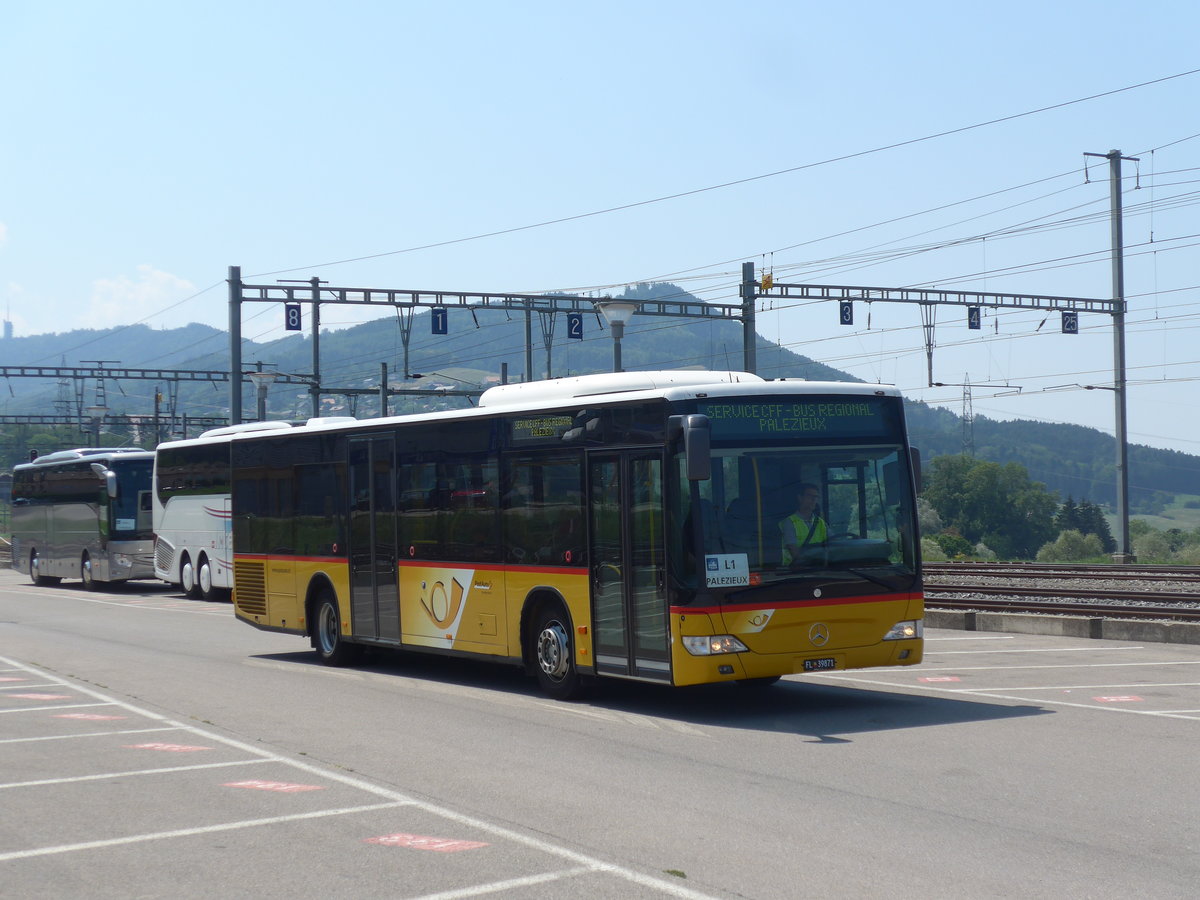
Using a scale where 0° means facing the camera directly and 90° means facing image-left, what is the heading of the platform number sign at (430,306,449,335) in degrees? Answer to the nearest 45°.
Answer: approximately 0°

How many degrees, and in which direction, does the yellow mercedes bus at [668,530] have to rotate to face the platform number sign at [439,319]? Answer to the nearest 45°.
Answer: approximately 135° to its left

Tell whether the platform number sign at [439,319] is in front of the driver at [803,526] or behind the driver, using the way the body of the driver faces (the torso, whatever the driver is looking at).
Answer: behind

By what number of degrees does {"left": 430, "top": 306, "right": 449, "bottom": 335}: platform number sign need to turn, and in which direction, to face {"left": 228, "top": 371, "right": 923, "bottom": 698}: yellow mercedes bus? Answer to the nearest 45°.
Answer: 0° — it already faces it

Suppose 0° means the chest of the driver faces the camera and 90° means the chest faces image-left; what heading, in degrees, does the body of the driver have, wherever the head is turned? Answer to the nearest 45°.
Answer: approximately 315°
